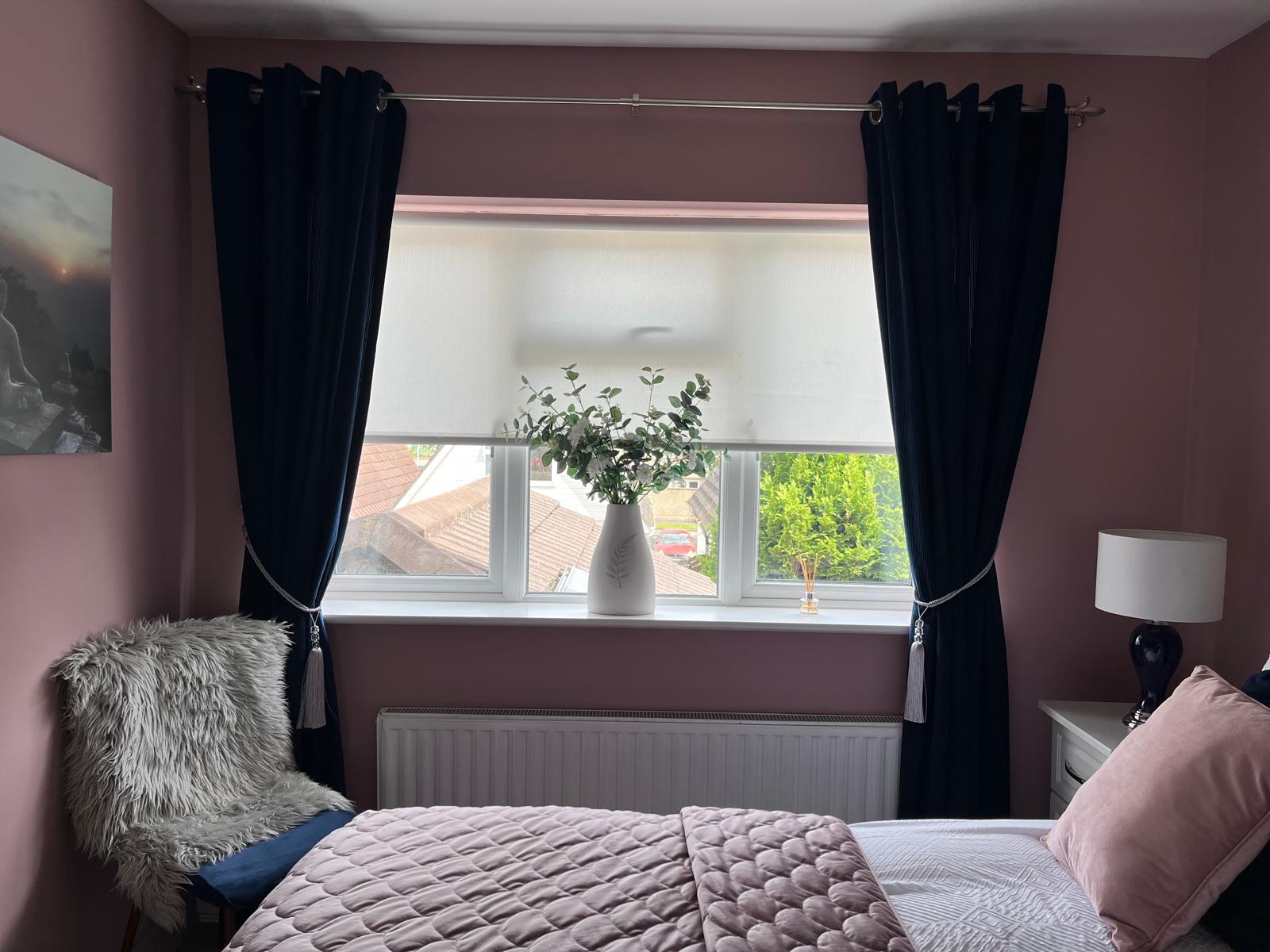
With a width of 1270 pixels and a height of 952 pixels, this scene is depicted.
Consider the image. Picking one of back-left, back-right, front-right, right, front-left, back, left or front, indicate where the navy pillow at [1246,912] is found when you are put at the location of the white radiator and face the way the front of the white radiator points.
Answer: front-left

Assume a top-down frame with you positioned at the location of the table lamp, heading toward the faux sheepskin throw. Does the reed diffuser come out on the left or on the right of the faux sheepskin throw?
right

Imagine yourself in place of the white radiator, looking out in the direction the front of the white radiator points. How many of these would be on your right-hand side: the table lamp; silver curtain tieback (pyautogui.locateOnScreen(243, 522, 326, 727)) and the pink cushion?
1

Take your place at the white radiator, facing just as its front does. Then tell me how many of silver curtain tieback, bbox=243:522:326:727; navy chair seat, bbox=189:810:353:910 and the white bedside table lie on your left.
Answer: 1

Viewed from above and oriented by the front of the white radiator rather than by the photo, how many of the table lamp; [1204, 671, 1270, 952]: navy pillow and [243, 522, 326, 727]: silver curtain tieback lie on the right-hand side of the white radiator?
1

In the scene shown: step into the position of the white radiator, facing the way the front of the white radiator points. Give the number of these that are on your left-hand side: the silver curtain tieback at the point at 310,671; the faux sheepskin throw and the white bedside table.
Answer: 1

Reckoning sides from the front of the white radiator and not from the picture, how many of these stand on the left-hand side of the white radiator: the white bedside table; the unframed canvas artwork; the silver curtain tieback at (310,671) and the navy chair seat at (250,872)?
1

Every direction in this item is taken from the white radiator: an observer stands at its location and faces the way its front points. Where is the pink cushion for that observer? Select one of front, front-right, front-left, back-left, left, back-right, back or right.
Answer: front-left

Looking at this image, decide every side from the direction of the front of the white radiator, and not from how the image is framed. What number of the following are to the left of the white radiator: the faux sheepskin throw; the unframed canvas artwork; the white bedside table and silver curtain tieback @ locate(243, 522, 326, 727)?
1

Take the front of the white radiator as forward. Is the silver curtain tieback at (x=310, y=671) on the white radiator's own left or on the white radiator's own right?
on the white radiator's own right

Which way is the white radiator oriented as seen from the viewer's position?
toward the camera

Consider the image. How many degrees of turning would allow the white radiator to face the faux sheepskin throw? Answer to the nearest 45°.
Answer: approximately 45° to its right

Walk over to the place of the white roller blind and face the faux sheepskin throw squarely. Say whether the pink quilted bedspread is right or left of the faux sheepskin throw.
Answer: left

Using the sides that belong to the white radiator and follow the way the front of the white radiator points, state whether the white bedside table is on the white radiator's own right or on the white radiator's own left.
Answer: on the white radiator's own left
